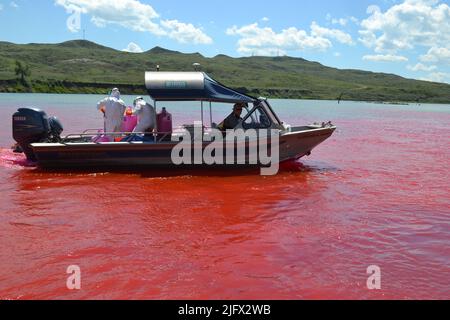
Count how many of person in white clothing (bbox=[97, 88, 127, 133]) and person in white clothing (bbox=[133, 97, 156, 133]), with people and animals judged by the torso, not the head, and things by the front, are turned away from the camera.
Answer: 1

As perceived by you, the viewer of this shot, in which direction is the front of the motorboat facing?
facing to the right of the viewer

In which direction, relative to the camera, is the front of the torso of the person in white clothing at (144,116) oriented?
to the viewer's left

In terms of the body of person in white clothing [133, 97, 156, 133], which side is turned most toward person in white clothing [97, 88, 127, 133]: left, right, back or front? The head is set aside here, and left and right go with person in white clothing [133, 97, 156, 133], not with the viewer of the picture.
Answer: front

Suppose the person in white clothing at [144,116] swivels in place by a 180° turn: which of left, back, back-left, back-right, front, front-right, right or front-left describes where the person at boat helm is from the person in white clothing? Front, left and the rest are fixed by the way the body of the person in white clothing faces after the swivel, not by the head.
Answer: front
